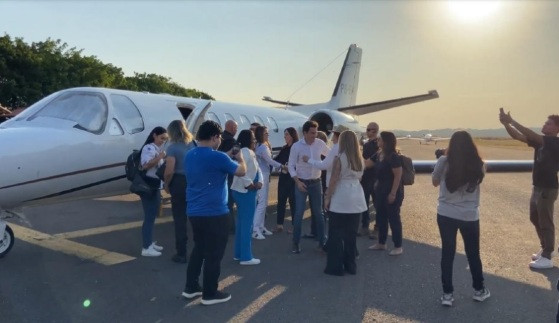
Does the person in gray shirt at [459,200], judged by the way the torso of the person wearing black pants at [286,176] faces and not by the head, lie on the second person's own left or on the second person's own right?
on the second person's own left

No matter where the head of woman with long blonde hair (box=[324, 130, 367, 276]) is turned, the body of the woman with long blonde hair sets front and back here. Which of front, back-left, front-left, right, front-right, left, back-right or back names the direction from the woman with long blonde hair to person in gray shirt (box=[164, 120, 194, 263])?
front-left

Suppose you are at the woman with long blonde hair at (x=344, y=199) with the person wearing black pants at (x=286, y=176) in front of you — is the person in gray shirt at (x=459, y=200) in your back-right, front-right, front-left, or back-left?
back-right

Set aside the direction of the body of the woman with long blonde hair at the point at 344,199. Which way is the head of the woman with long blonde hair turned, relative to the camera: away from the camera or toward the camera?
away from the camera

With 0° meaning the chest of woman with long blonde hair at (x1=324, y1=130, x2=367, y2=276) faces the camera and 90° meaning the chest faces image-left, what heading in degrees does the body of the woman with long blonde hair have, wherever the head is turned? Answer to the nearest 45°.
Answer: approximately 135°

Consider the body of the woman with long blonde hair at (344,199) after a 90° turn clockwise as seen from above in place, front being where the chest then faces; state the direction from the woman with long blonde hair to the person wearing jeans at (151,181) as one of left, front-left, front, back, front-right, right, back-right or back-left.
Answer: back-left
